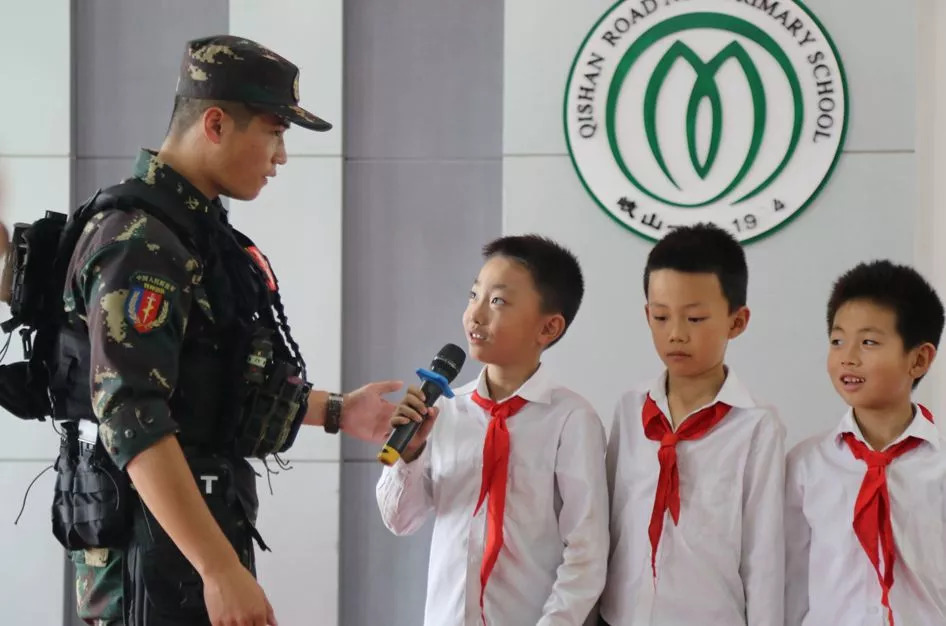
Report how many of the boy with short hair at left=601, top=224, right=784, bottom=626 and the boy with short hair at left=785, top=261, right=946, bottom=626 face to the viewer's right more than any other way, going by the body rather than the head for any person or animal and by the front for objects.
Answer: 0

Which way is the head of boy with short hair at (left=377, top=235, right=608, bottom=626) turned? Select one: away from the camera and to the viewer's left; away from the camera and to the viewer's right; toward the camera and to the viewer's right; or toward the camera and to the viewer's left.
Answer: toward the camera and to the viewer's left

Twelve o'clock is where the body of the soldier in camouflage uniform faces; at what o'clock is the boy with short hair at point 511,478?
The boy with short hair is roughly at 11 o'clock from the soldier in camouflage uniform.

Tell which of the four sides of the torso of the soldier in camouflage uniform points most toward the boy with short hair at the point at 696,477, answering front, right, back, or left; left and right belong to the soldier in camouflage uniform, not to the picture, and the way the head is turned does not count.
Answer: front

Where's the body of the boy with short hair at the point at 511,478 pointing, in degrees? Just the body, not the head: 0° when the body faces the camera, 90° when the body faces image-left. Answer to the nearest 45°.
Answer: approximately 45°

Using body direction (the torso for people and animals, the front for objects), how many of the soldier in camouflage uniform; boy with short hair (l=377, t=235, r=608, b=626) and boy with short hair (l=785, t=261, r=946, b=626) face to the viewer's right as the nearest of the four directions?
1

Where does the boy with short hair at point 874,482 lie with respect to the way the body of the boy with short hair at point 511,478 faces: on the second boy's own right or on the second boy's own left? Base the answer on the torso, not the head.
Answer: on the second boy's own left

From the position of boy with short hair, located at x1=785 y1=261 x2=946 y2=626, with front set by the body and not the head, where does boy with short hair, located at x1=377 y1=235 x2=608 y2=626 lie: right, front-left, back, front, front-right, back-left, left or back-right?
front-right

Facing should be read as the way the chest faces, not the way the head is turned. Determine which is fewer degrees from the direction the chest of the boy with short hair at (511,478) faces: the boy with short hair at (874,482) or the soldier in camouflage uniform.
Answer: the soldier in camouflage uniform

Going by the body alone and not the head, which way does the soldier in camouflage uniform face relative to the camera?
to the viewer's right

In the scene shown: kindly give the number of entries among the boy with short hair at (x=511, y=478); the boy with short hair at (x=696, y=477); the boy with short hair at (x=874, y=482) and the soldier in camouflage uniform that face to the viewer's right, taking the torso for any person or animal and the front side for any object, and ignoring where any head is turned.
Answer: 1

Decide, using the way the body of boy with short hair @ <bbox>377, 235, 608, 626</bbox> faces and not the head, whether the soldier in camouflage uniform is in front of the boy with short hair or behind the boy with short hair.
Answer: in front
